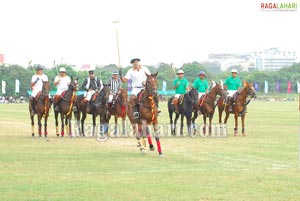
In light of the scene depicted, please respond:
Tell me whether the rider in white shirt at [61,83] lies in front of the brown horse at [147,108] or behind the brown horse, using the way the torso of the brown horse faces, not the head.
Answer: behind

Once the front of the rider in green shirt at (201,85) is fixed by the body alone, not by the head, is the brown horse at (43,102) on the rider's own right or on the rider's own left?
on the rider's own right

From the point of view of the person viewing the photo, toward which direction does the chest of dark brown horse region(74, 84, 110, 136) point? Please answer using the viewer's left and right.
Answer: facing the viewer and to the right of the viewer

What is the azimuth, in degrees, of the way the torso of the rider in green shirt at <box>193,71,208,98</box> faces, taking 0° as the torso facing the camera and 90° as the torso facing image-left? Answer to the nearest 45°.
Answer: approximately 315°

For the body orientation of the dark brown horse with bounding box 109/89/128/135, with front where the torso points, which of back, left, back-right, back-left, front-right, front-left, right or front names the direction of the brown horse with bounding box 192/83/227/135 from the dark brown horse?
front-left

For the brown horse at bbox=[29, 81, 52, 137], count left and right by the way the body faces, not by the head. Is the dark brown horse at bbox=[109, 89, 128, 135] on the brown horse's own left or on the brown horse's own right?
on the brown horse's own left

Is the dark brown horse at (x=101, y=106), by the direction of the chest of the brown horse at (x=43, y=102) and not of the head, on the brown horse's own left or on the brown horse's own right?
on the brown horse's own left

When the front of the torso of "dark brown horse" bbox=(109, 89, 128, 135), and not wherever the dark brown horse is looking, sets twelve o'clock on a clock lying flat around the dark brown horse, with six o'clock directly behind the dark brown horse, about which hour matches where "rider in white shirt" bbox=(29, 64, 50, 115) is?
The rider in white shirt is roughly at 4 o'clock from the dark brown horse.

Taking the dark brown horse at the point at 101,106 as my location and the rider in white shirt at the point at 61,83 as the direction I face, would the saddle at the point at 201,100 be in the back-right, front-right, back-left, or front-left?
back-right

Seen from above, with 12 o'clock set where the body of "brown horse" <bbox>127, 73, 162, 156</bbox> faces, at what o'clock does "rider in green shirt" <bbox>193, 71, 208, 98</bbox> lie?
The rider in green shirt is roughly at 8 o'clock from the brown horse.
